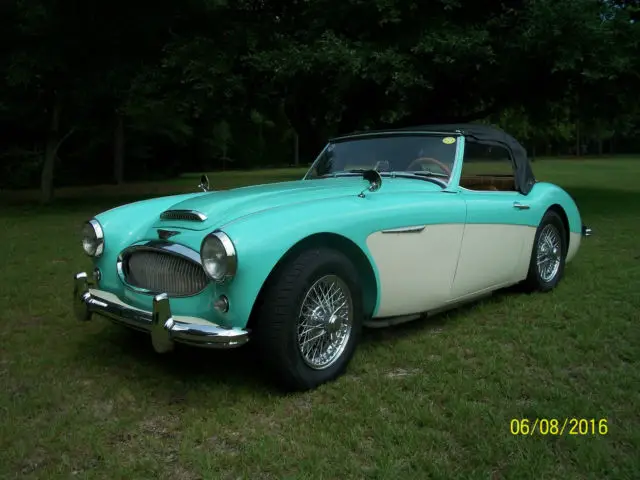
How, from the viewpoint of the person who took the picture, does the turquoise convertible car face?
facing the viewer and to the left of the viewer
